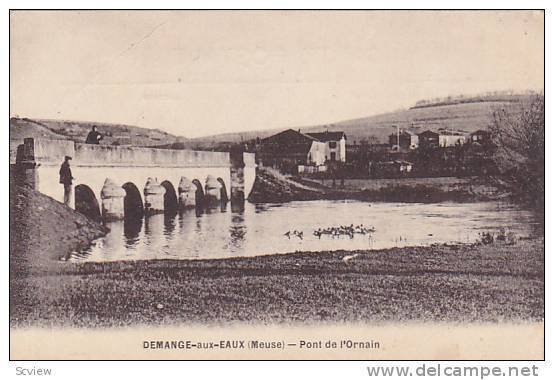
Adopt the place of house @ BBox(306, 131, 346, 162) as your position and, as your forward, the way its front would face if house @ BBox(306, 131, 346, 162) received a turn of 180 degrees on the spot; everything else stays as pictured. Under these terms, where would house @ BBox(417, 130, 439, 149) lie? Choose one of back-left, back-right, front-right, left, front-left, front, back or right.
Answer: right

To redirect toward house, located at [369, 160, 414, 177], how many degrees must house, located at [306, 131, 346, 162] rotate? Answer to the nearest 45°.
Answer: approximately 90° to its left

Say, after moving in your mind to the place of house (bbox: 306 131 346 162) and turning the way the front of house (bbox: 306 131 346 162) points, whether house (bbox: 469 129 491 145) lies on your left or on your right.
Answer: on your left

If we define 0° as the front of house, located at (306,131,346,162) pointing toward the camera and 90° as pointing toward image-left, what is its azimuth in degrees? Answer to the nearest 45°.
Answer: approximately 0°

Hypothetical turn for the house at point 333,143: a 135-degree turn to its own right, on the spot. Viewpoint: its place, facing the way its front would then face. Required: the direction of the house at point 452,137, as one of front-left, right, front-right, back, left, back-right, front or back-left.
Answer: back-right

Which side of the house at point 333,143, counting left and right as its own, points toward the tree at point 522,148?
left

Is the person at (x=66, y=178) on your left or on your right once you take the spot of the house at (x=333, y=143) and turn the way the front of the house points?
on your right
